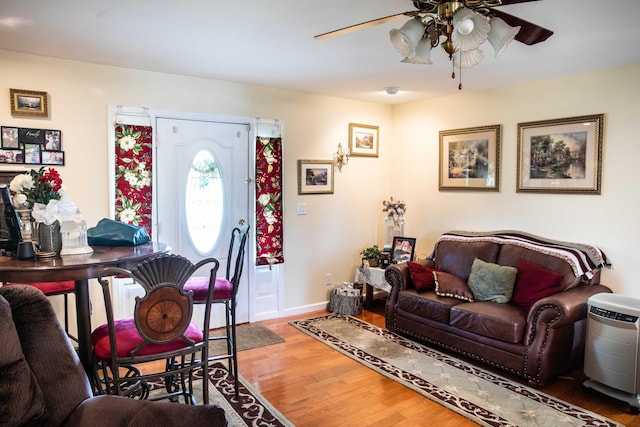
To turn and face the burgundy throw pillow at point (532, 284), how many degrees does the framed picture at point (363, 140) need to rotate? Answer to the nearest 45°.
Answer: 0° — it already faces it

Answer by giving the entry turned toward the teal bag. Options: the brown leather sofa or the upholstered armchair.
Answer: the brown leather sofa

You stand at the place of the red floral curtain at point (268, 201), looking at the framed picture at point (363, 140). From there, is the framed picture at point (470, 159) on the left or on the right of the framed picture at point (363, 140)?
right

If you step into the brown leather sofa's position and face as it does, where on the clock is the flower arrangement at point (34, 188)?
The flower arrangement is roughly at 12 o'clock from the brown leather sofa.

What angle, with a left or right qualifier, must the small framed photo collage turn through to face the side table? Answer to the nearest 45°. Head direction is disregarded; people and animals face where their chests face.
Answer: approximately 90° to its left

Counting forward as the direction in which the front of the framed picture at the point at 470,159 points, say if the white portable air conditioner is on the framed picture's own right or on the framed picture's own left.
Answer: on the framed picture's own left
